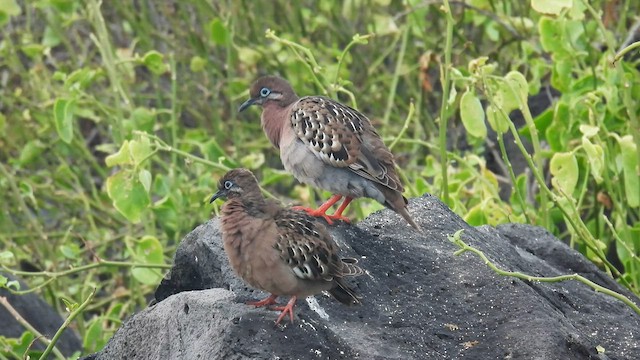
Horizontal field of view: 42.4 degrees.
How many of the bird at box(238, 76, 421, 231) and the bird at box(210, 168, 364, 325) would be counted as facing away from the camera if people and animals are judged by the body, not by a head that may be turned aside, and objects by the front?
0

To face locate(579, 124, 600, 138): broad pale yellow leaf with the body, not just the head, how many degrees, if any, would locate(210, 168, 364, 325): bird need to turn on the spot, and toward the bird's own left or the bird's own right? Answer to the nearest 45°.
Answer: approximately 180°

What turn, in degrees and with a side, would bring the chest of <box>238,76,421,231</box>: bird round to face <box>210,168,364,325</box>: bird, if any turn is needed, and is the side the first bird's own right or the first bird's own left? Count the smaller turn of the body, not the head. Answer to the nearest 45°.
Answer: approximately 90° to the first bird's own left

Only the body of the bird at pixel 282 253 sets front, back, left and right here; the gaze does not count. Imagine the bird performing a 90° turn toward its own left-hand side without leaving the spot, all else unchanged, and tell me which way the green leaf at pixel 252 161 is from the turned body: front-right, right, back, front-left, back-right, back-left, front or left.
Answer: back-left

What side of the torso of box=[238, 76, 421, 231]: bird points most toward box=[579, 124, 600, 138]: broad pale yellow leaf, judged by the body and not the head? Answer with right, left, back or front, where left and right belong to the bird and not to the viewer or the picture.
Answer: back

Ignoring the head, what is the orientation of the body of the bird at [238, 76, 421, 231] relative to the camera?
to the viewer's left

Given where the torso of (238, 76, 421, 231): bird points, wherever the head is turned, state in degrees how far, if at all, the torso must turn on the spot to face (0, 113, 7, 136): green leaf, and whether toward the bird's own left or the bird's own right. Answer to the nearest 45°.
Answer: approximately 45° to the bird's own right

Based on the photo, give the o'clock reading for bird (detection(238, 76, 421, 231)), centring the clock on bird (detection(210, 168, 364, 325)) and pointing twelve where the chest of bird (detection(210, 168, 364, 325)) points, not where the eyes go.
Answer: bird (detection(238, 76, 421, 231)) is roughly at 5 o'clock from bird (detection(210, 168, 364, 325)).

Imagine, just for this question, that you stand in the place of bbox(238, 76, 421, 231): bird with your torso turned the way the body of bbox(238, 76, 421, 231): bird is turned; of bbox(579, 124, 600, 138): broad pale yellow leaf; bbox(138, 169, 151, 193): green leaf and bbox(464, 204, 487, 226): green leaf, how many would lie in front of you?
1
